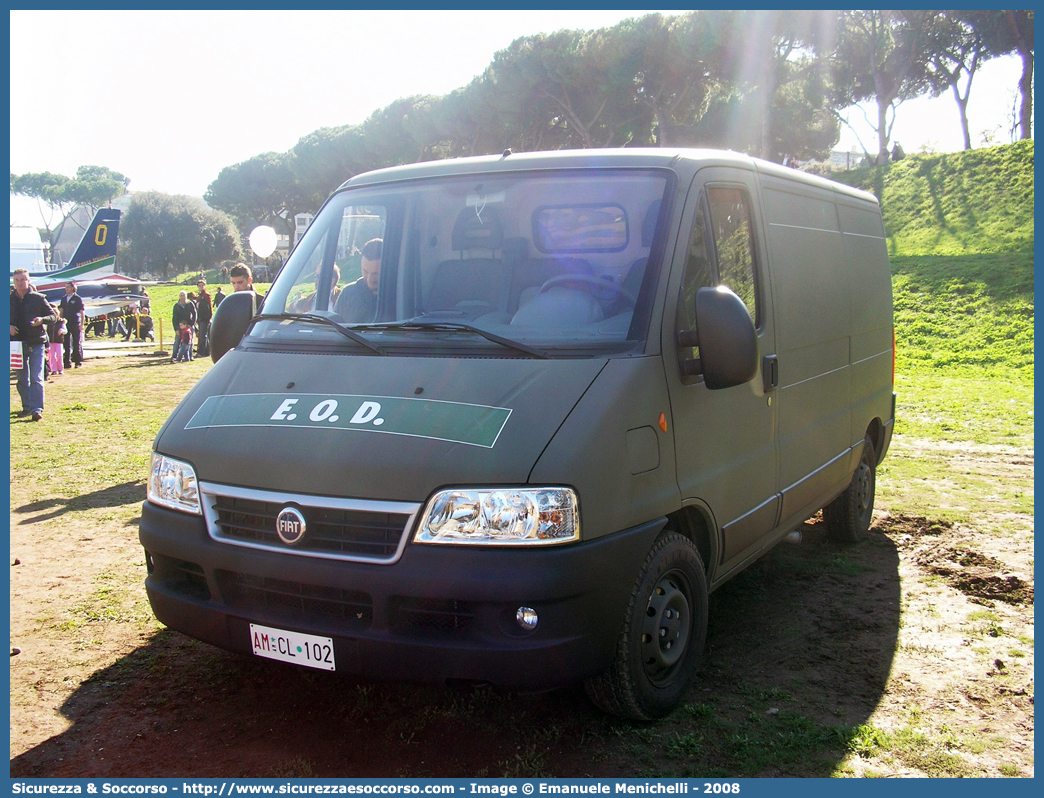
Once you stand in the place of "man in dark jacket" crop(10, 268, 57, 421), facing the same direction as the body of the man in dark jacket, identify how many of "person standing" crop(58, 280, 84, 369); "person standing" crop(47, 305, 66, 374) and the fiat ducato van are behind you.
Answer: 2

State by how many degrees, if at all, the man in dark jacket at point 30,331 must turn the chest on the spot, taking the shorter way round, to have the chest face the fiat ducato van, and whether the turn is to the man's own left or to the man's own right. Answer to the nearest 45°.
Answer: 0° — they already face it

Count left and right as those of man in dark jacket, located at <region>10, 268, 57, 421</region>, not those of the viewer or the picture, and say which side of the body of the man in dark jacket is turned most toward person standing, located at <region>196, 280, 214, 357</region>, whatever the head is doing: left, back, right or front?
back

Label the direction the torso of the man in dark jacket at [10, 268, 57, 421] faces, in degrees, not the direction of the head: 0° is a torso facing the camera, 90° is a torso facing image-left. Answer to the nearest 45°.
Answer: approximately 0°

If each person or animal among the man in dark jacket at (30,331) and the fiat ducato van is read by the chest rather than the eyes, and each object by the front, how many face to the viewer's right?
0

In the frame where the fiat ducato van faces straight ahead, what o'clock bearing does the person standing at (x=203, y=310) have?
The person standing is roughly at 4 o'clock from the fiat ducato van.
